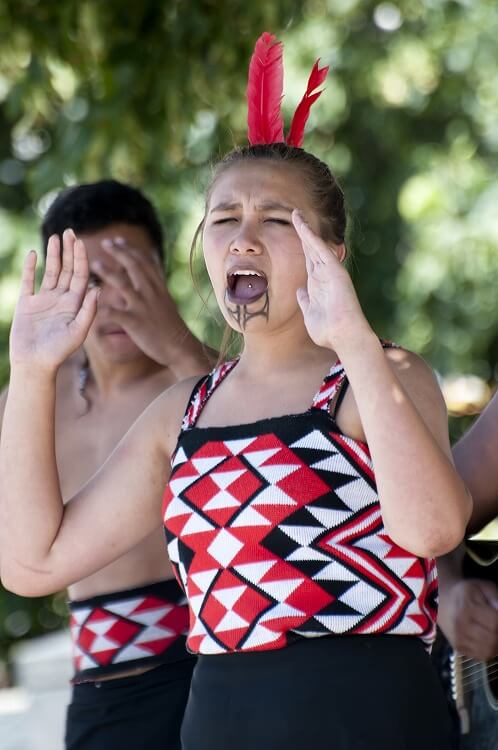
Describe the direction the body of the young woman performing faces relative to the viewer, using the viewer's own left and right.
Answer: facing the viewer and to the left of the viewer

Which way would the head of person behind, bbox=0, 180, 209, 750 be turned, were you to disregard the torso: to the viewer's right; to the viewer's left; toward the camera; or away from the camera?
toward the camera

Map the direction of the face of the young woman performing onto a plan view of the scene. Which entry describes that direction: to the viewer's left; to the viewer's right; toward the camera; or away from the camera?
toward the camera

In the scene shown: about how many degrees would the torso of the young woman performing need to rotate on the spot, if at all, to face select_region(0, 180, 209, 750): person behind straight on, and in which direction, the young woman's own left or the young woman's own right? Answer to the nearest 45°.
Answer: approximately 90° to the young woman's own right

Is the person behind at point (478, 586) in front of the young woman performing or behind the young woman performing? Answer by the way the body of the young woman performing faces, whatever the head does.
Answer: behind

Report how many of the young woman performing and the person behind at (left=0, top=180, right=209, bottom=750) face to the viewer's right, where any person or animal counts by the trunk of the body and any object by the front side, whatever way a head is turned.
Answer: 0

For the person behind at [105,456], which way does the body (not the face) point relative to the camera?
toward the camera

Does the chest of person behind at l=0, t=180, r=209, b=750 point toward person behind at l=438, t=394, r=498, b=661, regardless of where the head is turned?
no
